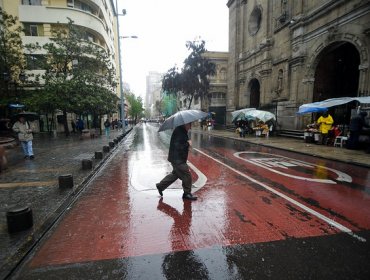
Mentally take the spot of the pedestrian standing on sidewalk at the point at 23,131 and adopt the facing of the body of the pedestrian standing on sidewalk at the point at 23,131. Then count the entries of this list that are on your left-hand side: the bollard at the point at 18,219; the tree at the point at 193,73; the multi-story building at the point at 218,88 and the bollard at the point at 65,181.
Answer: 2

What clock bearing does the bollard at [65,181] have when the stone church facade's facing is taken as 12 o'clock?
The bollard is roughly at 11 o'clock from the stone church facade.

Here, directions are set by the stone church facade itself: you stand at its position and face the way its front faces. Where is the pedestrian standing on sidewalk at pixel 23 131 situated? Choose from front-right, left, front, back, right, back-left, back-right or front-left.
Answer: front

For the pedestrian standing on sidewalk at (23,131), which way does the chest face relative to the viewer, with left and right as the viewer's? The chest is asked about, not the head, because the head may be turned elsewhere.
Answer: facing the viewer and to the right of the viewer

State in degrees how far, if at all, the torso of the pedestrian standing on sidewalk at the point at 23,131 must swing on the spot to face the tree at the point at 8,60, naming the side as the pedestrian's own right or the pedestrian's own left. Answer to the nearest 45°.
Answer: approximately 135° to the pedestrian's own left

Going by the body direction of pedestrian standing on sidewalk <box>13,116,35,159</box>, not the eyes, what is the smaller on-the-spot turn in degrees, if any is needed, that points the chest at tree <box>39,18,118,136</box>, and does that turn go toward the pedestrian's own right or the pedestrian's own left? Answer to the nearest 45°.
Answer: approximately 135° to the pedestrian's own left

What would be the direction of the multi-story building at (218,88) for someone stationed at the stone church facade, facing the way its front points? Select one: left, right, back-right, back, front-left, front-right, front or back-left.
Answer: right

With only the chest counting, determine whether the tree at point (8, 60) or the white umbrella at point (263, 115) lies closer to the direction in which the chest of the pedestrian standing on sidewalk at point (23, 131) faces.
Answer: the white umbrella

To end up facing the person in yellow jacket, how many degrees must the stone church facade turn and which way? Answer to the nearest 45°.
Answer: approximately 45° to its left

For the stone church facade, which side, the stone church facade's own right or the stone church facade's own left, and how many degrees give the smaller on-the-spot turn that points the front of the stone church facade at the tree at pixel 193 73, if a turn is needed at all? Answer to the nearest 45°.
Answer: approximately 90° to the stone church facade's own right

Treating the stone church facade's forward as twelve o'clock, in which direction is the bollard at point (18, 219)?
The bollard is roughly at 11 o'clock from the stone church facade.

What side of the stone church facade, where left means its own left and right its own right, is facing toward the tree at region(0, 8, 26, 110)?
front

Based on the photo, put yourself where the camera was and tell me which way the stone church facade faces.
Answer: facing the viewer and to the left of the viewer

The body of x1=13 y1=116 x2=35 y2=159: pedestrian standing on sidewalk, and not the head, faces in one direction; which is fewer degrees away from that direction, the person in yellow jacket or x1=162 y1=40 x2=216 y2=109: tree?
the person in yellow jacket

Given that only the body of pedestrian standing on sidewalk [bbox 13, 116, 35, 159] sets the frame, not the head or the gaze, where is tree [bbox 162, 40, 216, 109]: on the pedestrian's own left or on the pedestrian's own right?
on the pedestrian's own left

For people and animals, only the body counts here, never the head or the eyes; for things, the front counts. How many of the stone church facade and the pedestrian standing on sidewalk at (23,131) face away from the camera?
0

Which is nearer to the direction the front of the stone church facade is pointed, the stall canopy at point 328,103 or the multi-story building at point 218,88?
the stall canopy
